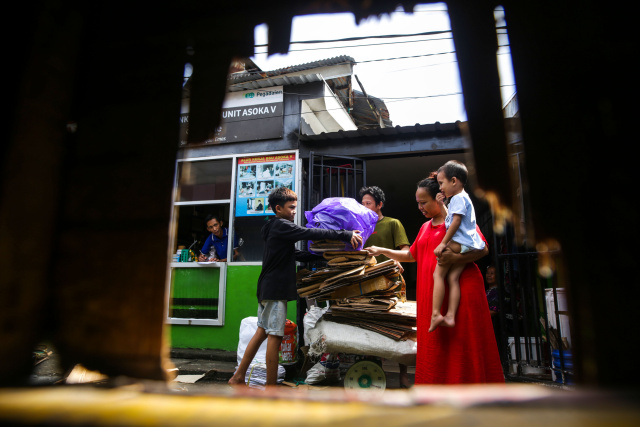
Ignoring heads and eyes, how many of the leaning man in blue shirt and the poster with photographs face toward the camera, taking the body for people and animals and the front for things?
2

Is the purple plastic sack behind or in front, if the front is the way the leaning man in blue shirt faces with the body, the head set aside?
in front

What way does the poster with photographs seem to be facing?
toward the camera

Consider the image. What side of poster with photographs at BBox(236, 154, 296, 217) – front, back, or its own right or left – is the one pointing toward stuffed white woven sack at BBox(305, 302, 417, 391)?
front

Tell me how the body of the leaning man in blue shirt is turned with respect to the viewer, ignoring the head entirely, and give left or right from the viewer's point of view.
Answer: facing the viewer

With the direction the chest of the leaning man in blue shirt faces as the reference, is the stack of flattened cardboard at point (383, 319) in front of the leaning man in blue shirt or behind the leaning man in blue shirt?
in front

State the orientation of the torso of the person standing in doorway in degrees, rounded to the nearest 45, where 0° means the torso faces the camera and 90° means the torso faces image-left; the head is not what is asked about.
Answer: approximately 45°

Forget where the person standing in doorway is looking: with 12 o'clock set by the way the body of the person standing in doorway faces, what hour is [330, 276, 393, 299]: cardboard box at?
The cardboard box is roughly at 11 o'clock from the person standing in doorway.
